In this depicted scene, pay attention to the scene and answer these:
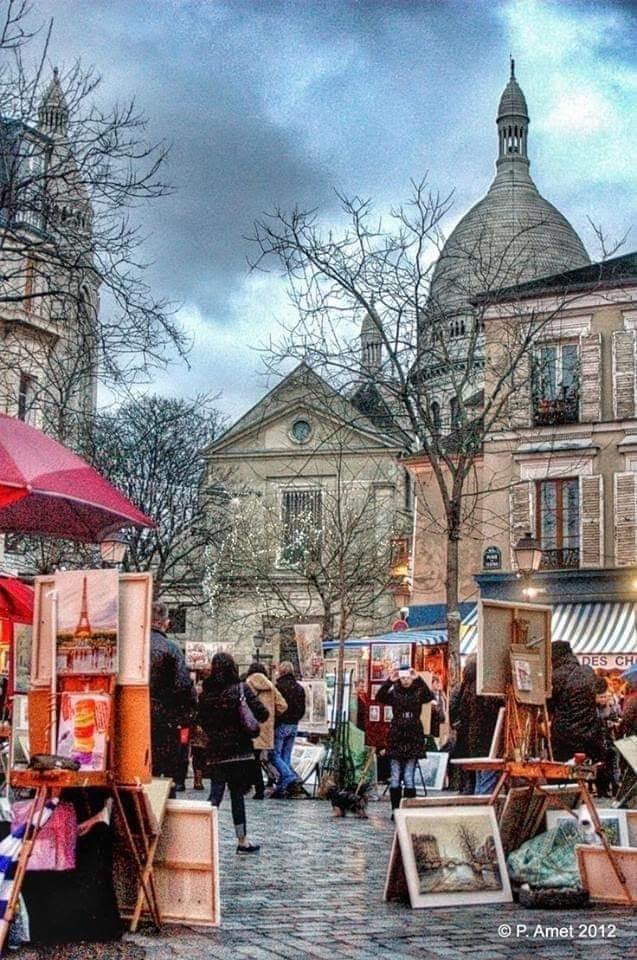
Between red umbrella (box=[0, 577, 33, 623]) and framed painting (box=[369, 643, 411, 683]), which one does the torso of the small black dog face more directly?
the red umbrella

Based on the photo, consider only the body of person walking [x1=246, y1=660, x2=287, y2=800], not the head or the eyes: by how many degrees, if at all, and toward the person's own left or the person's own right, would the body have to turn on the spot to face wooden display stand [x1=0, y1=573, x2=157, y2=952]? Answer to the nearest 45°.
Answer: approximately 180°

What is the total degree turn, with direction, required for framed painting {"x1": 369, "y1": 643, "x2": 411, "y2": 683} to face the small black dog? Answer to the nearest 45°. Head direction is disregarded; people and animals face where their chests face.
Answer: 0° — it already faces it

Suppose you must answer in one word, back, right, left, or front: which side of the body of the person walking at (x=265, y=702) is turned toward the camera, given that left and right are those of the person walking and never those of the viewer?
back

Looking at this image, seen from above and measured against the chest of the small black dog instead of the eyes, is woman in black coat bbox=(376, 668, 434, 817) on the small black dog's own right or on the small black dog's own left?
on the small black dog's own left

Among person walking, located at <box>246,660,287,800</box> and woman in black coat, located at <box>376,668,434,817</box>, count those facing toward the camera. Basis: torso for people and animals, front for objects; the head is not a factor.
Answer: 1

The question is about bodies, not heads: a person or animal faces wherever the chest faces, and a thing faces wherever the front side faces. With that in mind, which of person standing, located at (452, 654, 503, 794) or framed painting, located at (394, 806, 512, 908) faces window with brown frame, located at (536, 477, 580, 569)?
the person standing

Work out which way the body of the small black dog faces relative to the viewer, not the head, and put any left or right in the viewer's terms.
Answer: facing to the left of the viewer
